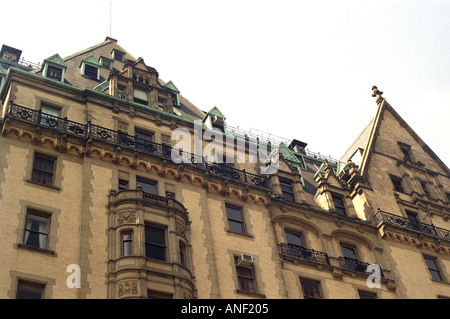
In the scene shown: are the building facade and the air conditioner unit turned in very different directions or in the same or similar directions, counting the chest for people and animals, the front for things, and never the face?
same or similar directions
